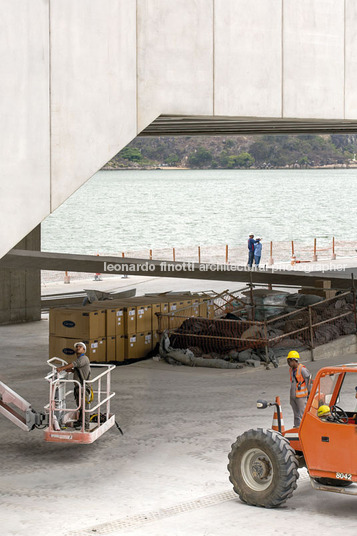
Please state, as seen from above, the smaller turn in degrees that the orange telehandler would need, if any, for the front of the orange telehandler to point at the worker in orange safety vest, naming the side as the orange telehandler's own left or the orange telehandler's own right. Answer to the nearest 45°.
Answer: approximately 45° to the orange telehandler's own right

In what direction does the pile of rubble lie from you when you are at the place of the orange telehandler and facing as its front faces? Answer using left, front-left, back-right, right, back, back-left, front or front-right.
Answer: front-right

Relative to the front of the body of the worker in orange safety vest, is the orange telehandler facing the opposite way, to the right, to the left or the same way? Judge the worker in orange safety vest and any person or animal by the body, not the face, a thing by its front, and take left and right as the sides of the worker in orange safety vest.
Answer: to the right

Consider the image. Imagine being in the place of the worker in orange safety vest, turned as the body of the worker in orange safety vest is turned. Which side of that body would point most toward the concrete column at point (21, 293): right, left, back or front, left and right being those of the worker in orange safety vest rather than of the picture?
right

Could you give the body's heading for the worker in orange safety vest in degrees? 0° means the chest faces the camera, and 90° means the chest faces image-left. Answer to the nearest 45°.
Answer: approximately 45°

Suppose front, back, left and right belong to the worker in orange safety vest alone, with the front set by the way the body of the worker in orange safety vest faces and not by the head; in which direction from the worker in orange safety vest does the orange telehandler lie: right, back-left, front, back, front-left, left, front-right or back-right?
front-left

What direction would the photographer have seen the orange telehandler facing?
facing away from the viewer and to the left of the viewer

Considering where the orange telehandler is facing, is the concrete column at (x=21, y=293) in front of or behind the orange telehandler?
in front

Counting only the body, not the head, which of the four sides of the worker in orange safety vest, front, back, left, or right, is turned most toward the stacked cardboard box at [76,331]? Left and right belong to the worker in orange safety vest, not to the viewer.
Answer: right

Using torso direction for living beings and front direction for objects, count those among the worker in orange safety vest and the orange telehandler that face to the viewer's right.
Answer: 0

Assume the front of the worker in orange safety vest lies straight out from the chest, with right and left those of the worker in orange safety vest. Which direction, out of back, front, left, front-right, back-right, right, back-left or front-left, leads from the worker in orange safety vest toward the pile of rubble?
back-right
